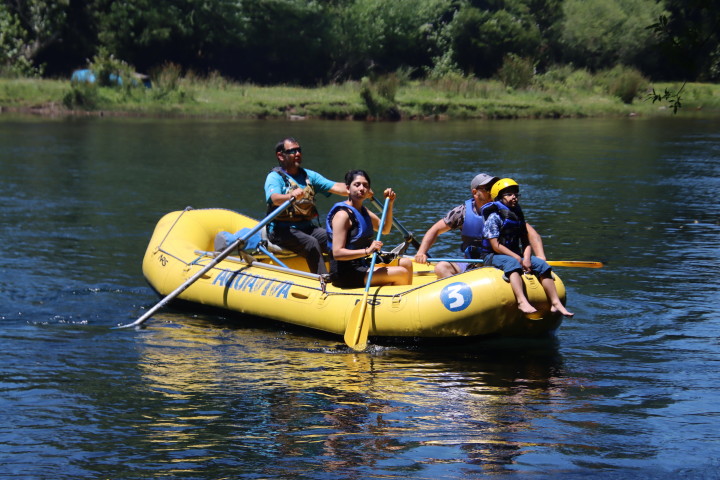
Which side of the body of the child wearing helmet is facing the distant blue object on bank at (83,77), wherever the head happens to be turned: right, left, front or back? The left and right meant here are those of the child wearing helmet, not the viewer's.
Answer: back

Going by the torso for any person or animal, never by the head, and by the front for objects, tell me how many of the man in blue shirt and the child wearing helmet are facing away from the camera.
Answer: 0

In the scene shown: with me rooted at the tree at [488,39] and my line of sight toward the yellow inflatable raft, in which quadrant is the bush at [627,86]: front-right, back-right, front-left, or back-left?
front-left

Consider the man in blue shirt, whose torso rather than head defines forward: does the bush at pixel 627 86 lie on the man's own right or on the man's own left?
on the man's own left

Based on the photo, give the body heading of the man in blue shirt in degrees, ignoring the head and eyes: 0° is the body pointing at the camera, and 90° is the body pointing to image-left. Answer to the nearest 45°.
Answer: approximately 315°

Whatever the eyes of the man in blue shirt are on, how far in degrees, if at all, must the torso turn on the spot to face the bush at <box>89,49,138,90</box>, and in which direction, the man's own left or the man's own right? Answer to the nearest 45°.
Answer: approximately 135° to the man's own left

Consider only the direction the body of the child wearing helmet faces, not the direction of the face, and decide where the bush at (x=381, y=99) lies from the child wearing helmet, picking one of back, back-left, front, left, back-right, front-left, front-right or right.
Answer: back-left

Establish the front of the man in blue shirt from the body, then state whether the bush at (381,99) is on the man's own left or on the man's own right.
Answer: on the man's own left

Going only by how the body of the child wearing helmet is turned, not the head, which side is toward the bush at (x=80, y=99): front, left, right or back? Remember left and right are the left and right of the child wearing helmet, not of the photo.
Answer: back

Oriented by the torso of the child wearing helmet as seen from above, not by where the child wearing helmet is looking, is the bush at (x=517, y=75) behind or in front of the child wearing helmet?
behind

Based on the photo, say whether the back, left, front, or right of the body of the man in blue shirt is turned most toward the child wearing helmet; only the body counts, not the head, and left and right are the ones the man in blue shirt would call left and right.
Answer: front

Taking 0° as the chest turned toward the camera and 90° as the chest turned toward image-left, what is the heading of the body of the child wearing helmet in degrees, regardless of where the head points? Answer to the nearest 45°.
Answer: approximately 315°

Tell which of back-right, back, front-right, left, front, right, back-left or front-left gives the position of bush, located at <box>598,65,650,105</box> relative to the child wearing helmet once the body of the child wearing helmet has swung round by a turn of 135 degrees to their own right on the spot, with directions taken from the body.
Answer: right

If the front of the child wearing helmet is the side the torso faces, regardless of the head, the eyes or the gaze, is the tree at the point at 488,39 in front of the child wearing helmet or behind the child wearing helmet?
behind
